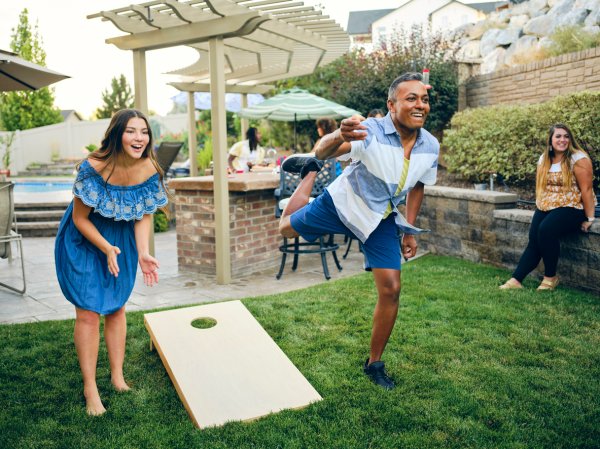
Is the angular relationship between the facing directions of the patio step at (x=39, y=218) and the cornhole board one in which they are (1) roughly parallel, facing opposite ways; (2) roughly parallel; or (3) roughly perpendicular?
roughly parallel

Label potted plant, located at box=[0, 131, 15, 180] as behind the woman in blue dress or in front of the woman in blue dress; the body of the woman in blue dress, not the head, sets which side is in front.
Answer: behind

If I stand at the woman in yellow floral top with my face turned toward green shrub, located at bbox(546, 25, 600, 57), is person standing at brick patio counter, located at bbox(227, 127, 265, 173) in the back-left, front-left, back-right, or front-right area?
front-left

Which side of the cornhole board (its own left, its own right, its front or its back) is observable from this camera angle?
front

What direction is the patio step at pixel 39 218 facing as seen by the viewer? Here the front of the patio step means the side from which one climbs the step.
toward the camera

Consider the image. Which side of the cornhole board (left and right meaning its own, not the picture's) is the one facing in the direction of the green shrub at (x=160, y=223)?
back

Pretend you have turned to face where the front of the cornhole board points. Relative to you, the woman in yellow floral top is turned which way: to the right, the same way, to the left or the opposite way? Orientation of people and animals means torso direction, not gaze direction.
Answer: to the right

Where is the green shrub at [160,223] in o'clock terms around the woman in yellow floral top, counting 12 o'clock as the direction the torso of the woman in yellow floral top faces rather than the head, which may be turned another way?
The green shrub is roughly at 2 o'clock from the woman in yellow floral top.

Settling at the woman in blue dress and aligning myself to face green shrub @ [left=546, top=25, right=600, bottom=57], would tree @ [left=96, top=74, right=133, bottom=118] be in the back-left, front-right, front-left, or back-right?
front-left

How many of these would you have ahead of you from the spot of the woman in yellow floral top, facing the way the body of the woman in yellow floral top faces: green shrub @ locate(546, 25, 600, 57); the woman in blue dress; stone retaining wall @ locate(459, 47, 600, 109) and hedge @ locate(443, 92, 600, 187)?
1

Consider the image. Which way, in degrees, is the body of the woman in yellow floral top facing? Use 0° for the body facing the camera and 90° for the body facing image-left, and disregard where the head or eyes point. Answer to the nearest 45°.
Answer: approximately 45°

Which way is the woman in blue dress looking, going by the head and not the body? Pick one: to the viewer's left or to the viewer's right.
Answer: to the viewer's right

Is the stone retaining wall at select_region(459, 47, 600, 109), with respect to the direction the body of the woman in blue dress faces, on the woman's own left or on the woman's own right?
on the woman's own left
